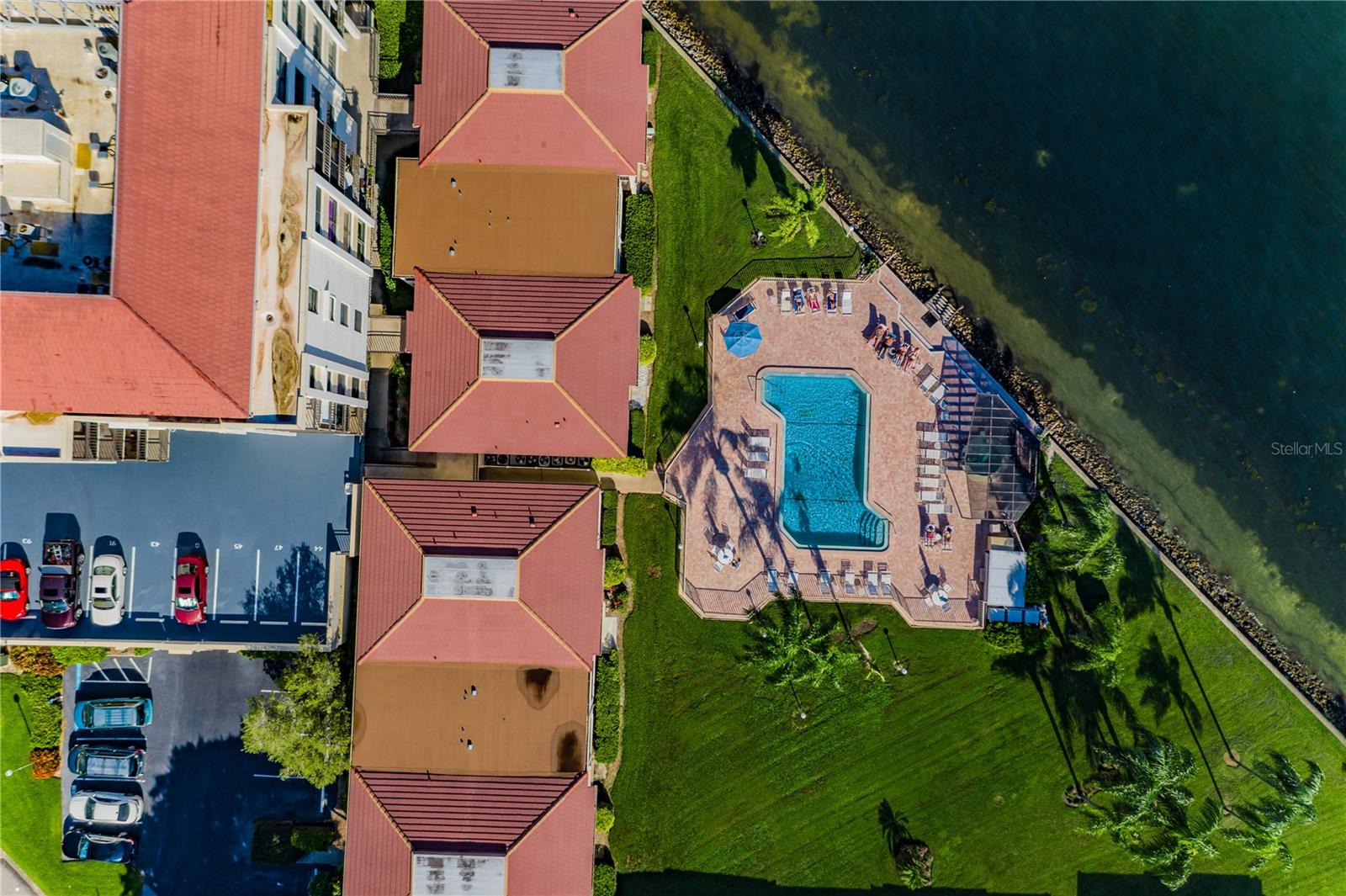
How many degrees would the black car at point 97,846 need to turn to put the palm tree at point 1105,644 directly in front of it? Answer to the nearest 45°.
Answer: approximately 135° to its left

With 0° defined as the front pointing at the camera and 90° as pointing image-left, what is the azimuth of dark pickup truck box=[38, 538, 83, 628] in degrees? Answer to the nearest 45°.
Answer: approximately 0°

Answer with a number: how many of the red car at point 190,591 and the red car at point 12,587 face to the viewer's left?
0

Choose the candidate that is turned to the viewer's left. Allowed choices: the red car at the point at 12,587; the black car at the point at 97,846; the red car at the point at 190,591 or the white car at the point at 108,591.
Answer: the black car

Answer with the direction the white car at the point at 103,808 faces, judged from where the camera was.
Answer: facing to the left of the viewer
